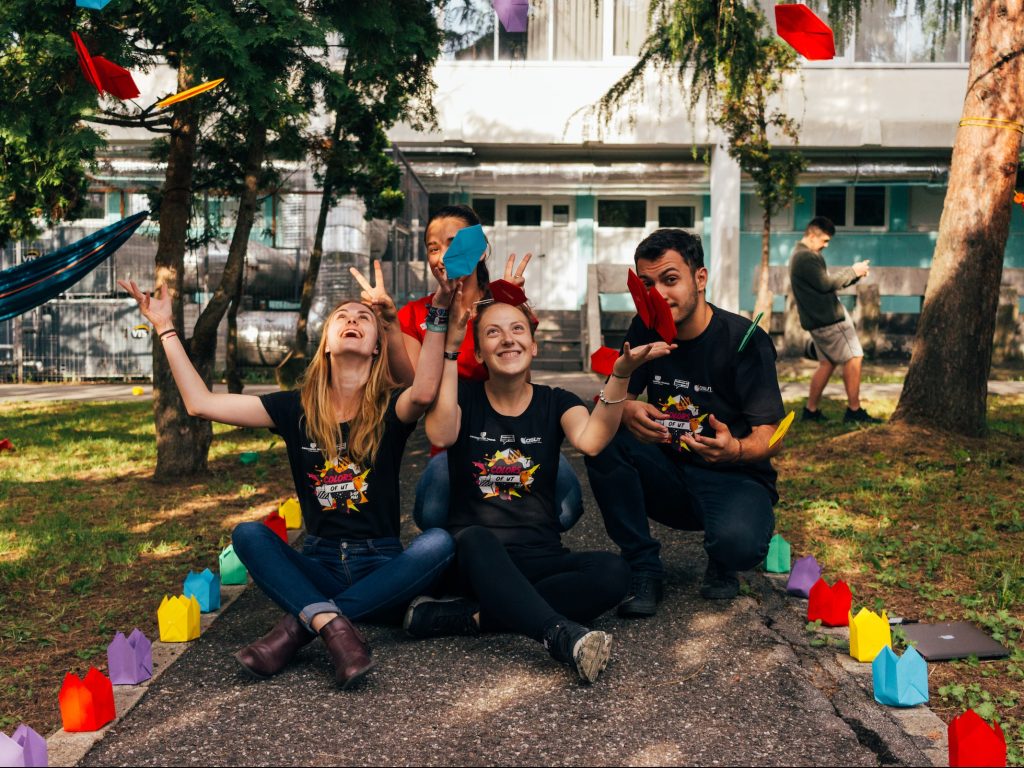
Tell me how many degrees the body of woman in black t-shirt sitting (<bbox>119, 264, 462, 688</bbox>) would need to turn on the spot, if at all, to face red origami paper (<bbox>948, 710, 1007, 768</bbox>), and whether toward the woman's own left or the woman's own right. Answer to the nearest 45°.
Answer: approximately 45° to the woman's own left

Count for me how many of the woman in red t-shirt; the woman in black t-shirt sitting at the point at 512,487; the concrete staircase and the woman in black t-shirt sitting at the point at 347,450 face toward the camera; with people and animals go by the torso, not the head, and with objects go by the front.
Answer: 4

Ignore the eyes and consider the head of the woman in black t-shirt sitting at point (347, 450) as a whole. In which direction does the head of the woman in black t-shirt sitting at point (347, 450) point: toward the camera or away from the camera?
toward the camera

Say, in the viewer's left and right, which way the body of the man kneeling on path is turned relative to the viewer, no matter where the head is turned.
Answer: facing the viewer and to the left of the viewer

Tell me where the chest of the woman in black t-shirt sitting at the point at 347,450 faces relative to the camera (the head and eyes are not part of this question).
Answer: toward the camera

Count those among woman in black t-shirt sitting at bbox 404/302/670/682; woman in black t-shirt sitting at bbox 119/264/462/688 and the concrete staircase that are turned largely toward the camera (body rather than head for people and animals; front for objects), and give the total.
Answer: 3

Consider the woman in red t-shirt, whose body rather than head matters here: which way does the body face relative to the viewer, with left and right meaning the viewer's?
facing the viewer

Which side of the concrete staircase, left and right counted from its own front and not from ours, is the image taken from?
front

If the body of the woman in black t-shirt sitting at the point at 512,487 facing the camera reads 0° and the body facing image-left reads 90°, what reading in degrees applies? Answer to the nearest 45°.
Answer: approximately 0°

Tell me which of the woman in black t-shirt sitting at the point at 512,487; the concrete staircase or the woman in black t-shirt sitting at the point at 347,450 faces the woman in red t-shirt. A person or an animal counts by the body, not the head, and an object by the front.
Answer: the concrete staircase

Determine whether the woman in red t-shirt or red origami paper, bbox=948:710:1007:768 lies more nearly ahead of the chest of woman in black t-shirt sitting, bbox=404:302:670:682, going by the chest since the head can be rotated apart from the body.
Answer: the red origami paper

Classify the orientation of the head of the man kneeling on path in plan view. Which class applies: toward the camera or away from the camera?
toward the camera

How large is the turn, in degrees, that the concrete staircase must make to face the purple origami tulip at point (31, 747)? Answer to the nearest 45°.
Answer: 0° — it already faces it

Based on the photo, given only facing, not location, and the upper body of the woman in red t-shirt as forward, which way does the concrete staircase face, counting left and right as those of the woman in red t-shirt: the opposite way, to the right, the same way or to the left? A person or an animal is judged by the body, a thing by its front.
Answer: the same way

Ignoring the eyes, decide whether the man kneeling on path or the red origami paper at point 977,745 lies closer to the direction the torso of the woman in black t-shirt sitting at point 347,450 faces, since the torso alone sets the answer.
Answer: the red origami paper

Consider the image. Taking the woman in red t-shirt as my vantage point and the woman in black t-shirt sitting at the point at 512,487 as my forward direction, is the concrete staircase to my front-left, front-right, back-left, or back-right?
back-left

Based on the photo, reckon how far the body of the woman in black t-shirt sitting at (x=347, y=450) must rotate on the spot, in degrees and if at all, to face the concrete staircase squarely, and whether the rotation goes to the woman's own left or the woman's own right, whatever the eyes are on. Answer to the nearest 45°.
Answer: approximately 180°
